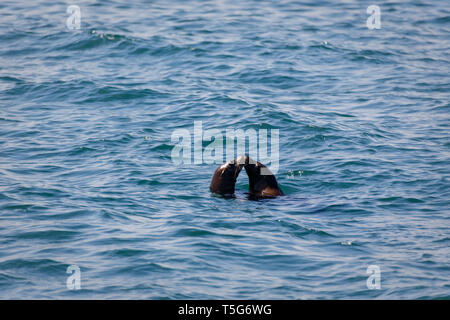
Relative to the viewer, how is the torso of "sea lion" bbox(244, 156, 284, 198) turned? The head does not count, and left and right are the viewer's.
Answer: facing to the left of the viewer
